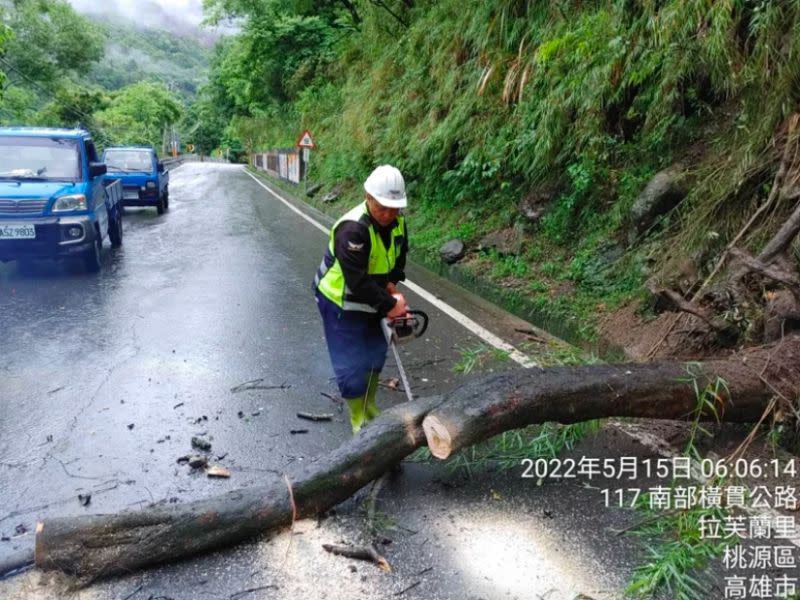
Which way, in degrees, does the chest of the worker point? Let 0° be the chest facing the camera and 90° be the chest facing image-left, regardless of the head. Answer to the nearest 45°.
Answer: approximately 315°

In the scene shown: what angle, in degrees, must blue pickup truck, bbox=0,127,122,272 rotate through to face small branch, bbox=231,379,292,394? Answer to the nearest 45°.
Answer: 0° — it already faces it

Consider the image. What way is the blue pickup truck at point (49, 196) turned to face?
toward the camera

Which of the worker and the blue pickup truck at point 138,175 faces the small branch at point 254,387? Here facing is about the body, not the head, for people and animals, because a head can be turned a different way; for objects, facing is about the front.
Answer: the blue pickup truck

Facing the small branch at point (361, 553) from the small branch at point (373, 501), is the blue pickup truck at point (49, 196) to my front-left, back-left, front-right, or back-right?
back-right

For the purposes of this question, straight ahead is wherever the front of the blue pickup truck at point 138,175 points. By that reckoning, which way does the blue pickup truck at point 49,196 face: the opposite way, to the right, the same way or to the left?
the same way

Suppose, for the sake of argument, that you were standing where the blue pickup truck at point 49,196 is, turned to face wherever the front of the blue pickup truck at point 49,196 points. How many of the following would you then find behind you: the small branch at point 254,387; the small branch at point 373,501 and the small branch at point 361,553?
0

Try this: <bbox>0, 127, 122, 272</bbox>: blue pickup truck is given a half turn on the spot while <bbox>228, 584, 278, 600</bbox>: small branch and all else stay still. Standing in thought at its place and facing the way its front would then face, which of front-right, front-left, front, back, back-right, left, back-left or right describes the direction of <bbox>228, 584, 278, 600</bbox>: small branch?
back

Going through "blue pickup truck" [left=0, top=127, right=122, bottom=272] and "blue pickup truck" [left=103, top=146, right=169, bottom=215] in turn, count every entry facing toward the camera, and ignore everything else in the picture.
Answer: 2

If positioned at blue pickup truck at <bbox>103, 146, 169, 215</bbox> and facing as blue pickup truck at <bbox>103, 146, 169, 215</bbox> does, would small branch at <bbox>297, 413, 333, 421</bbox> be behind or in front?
in front

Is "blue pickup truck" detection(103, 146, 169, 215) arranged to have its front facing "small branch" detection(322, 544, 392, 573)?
yes

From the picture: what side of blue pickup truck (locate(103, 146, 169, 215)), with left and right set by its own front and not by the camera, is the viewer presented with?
front

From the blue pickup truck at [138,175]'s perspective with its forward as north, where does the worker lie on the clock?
The worker is roughly at 12 o'clock from the blue pickup truck.

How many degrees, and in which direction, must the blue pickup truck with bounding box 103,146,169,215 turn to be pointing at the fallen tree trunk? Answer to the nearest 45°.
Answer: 0° — it already faces it

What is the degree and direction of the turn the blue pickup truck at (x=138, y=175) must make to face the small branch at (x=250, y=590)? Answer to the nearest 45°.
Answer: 0° — it already faces it

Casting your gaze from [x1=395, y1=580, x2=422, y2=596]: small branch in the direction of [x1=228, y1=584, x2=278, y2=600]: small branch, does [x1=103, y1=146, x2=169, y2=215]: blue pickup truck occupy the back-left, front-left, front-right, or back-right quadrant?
front-right

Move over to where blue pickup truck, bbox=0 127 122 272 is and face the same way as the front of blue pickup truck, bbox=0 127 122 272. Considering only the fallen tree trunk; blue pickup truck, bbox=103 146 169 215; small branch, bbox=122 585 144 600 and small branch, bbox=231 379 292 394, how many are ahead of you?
3
